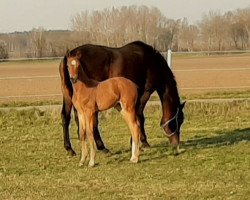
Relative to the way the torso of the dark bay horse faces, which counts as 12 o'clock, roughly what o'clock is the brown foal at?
The brown foal is roughly at 4 o'clock from the dark bay horse.

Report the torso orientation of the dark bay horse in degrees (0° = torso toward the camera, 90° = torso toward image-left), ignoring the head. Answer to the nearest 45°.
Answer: approximately 270°
